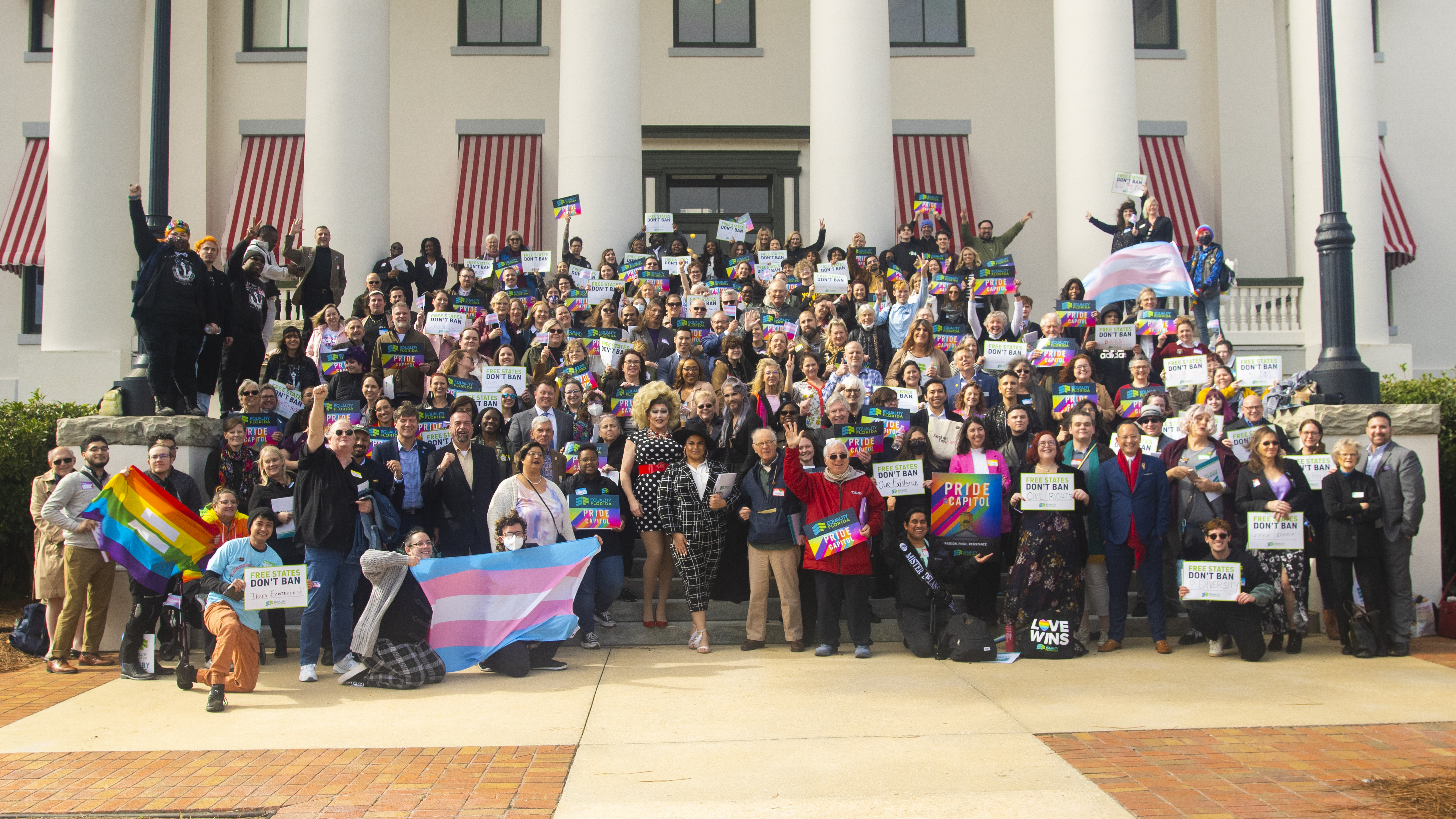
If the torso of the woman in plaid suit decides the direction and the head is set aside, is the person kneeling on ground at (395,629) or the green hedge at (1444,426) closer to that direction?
the person kneeling on ground

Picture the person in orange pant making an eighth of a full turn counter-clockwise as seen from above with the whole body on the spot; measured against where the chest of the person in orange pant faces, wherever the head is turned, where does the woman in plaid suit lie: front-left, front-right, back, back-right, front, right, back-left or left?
front-left

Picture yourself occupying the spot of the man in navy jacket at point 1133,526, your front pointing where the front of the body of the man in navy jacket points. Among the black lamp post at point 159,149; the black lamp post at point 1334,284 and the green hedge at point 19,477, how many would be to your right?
2

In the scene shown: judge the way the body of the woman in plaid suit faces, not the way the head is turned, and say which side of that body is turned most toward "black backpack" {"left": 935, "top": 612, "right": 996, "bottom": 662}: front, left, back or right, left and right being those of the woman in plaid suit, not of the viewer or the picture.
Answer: left

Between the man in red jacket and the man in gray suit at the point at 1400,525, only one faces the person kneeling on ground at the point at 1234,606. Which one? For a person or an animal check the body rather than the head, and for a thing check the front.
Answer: the man in gray suit

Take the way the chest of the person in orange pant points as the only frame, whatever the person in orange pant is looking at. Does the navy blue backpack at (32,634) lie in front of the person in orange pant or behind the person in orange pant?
behind

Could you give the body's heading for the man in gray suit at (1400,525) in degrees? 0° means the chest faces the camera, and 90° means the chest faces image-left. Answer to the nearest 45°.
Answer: approximately 45°

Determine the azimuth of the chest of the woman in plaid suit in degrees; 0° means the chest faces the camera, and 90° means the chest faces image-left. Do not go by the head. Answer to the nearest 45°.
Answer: approximately 0°
